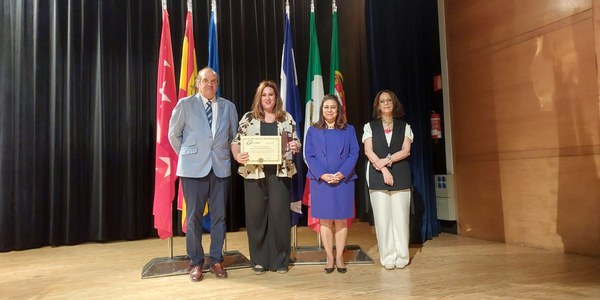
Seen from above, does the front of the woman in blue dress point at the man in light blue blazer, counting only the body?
no

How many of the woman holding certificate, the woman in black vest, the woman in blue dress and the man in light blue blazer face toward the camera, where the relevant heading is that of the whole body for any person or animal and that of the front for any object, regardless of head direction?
4

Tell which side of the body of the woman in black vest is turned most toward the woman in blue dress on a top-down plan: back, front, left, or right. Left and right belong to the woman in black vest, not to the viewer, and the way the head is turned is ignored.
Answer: right

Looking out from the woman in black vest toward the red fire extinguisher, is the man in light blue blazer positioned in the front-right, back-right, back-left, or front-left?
back-left

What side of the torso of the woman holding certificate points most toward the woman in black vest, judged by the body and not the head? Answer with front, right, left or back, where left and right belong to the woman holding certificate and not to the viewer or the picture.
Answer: left

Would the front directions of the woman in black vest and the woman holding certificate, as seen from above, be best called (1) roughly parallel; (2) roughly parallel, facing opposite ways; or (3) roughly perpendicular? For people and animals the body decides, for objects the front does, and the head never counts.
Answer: roughly parallel

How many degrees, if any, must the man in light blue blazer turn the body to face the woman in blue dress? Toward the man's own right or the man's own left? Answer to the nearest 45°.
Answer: approximately 90° to the man's own left

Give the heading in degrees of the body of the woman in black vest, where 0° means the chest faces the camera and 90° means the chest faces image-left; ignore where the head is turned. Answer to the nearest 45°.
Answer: approximately 0°

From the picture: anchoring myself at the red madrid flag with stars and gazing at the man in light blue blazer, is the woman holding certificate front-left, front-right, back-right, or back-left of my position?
front-left

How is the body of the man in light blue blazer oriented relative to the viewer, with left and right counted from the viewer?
facing the viewer

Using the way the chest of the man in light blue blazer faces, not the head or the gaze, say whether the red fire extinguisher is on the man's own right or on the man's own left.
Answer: on the man's own left

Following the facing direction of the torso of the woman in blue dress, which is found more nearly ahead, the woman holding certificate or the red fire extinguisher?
the woman holding certificate

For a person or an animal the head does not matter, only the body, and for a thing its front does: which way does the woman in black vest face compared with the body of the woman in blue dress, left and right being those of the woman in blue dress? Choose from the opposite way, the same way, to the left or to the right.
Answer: the same way

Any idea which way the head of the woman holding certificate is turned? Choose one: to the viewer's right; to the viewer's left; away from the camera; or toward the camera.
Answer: toward the camera
